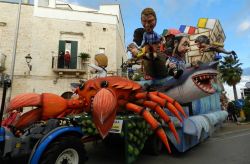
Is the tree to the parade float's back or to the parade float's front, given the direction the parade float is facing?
to the back

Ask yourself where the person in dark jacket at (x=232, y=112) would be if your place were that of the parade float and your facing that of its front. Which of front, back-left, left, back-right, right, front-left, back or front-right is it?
back

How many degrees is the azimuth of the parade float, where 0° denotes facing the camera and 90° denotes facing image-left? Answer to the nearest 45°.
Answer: approximately 45°

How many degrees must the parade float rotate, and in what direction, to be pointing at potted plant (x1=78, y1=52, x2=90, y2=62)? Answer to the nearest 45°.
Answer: approximately 135° to its right
